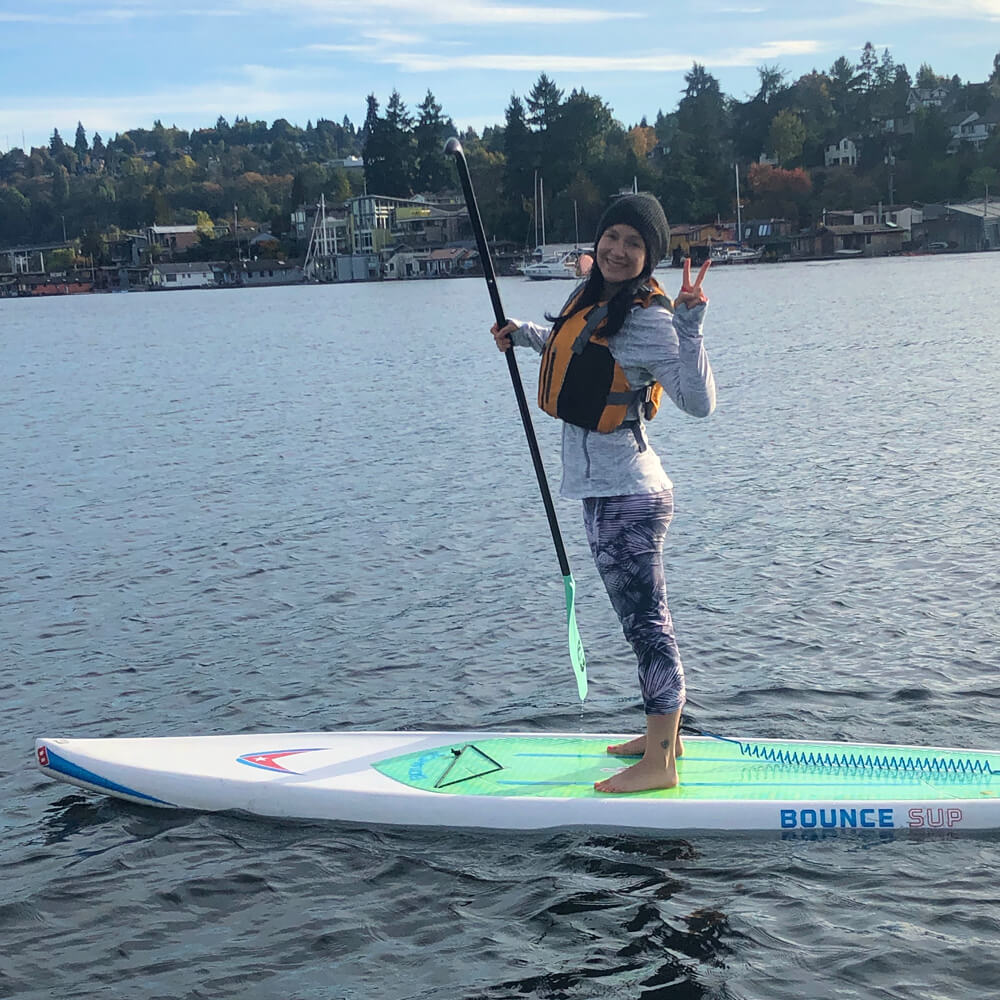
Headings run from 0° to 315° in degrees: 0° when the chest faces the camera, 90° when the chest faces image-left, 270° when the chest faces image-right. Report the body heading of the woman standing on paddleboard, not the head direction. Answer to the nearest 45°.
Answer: approximately 45°

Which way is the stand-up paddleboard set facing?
to the viewer's left
